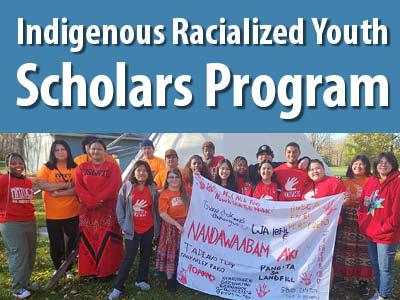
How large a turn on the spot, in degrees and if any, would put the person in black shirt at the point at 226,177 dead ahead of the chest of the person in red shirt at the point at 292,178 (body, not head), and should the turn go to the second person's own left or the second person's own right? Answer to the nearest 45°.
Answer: approximately 90° to the second person's own right

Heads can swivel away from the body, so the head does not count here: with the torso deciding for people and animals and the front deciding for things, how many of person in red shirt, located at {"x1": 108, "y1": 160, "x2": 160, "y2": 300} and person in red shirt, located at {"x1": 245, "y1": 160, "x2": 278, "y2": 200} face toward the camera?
2

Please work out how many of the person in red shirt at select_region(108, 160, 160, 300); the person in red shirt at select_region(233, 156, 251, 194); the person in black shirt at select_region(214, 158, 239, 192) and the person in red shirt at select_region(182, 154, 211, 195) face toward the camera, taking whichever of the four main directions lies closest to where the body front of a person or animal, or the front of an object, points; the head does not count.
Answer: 4

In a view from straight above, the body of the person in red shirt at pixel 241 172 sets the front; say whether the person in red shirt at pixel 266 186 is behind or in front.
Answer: in front

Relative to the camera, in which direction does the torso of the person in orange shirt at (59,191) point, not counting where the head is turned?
toward the camera

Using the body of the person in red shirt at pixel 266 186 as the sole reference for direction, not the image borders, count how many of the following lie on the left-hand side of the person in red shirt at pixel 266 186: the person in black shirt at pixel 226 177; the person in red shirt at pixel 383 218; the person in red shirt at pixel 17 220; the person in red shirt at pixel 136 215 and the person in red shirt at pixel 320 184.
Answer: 2

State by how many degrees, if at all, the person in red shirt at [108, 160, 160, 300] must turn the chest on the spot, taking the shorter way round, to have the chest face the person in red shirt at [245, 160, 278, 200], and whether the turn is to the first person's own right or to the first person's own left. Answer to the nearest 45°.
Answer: approximately 90° to the first person's own left

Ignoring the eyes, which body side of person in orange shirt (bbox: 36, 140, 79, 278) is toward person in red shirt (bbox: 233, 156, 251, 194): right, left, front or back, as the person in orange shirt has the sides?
left

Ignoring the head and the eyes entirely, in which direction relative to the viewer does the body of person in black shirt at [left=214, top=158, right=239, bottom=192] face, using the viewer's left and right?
facing the viewer

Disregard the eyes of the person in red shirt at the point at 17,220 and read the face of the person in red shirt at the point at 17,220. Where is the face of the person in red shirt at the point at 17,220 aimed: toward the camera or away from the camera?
toward the camera

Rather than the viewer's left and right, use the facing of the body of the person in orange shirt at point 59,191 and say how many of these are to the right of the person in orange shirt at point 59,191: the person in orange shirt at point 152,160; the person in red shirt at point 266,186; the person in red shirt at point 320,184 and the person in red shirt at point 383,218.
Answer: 0

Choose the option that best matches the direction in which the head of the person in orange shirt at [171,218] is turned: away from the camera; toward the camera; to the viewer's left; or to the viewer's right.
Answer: toward the camera

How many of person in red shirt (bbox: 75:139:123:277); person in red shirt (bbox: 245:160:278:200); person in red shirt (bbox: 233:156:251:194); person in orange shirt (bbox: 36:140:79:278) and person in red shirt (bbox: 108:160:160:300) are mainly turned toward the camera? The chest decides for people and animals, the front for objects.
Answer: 5

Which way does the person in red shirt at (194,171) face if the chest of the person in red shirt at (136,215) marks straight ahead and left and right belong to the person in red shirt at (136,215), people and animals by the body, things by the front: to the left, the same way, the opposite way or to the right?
the same way

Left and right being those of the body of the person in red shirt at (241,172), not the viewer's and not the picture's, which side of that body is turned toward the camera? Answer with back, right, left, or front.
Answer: front

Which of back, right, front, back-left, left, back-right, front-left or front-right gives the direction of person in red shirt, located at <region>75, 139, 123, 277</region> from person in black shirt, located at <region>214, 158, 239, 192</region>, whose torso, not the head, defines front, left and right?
right

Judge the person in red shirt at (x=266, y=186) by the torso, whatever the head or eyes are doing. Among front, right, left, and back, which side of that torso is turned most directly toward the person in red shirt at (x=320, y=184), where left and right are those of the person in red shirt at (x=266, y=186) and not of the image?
left

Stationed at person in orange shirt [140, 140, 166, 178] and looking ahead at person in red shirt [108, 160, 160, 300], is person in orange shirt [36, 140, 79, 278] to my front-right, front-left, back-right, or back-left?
front-right

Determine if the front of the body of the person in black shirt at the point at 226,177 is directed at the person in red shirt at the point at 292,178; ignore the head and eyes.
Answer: no
